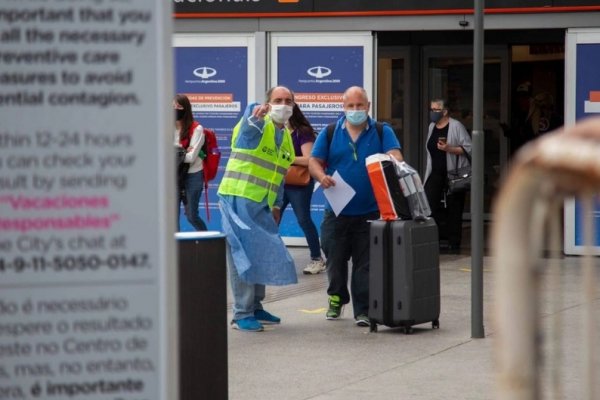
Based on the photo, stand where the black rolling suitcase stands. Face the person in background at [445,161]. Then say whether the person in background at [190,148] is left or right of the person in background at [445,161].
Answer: left

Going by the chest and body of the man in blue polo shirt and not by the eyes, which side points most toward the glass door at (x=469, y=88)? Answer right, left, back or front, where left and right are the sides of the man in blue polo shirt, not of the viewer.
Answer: back

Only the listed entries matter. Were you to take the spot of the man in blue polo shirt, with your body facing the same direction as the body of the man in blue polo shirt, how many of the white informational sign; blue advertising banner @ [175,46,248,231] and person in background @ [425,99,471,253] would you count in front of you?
1

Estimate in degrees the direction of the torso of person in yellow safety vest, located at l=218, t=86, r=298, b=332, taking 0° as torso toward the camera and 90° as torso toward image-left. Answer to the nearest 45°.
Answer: approximately 315°

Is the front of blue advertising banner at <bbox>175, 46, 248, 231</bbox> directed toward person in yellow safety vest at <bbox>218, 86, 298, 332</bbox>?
yes

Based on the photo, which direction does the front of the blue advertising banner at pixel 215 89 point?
toward the camera

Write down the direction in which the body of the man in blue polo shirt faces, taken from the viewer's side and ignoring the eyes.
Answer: toward the camera

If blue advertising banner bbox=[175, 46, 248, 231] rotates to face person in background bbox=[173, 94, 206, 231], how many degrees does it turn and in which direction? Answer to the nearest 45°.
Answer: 0° — it already faces them

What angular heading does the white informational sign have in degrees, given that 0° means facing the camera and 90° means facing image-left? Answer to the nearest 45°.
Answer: approximately 0°
